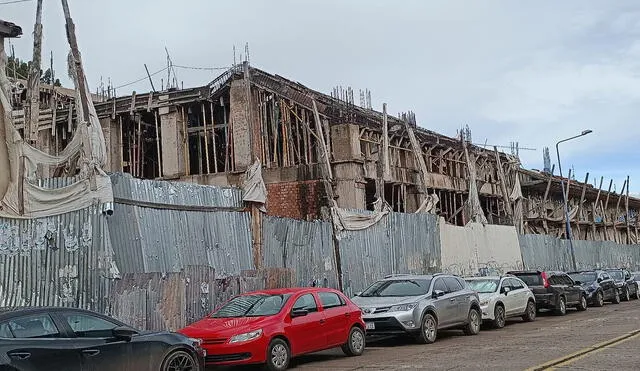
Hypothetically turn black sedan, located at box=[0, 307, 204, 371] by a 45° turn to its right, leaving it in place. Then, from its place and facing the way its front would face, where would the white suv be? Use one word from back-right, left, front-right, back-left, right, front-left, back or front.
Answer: left

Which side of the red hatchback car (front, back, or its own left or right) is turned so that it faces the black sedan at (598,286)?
back

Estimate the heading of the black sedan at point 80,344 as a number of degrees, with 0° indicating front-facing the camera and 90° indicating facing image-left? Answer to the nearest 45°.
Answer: approximately 270°

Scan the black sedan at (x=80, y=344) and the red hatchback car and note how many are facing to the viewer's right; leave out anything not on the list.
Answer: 1

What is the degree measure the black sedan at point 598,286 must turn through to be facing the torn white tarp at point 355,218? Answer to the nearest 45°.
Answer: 0° — it already faces it

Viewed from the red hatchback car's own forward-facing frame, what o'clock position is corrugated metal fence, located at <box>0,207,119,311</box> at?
The corrugated metal fence is roughly at 2 o'clock from the red hatchback car.

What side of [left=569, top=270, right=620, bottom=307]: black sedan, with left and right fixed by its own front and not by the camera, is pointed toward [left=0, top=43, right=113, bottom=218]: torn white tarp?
front

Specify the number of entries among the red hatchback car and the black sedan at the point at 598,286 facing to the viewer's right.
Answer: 0

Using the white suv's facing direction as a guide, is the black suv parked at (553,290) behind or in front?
behind

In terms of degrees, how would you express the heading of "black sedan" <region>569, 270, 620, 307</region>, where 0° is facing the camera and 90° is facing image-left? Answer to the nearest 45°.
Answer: approximately 45°

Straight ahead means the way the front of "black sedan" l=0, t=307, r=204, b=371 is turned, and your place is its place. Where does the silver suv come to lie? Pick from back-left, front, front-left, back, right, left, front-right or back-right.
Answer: front-left

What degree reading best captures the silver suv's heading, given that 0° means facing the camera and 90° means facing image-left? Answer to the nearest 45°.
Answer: approximately 45°

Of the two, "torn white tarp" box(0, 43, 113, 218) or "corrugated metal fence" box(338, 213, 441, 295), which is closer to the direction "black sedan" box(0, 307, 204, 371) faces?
the corrugated metal fence
